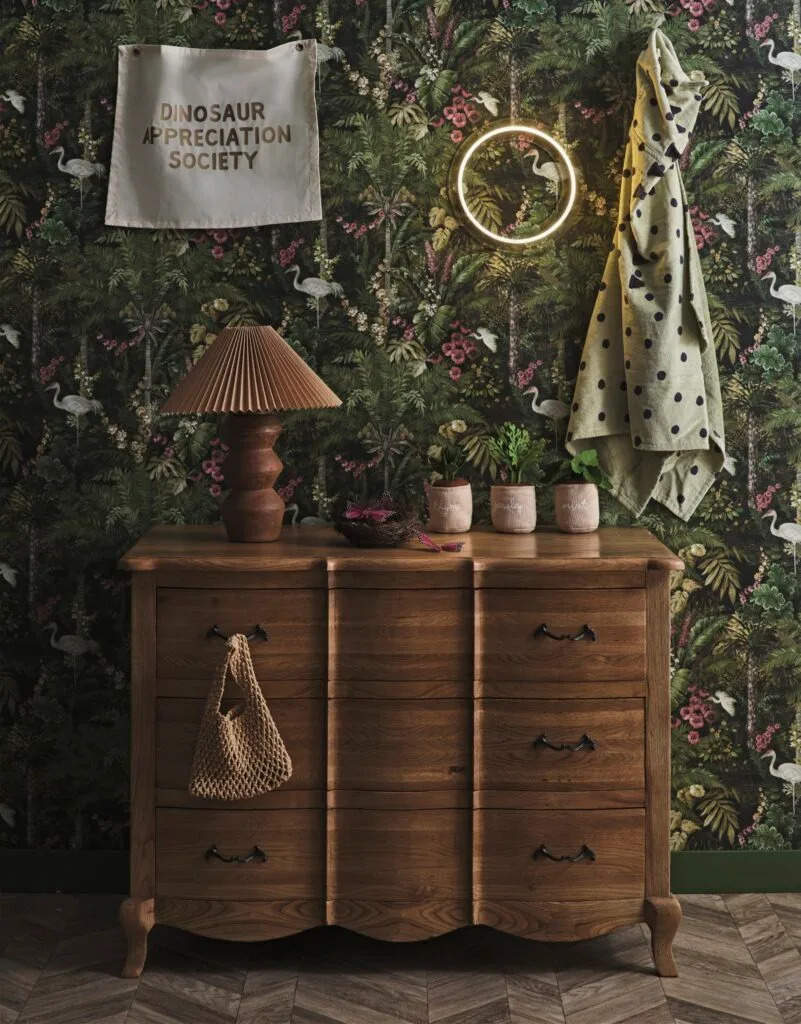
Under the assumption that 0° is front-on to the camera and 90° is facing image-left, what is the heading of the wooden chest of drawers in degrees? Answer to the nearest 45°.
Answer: approximately 0°

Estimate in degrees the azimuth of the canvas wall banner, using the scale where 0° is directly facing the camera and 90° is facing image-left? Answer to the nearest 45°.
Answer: approximately 0°
